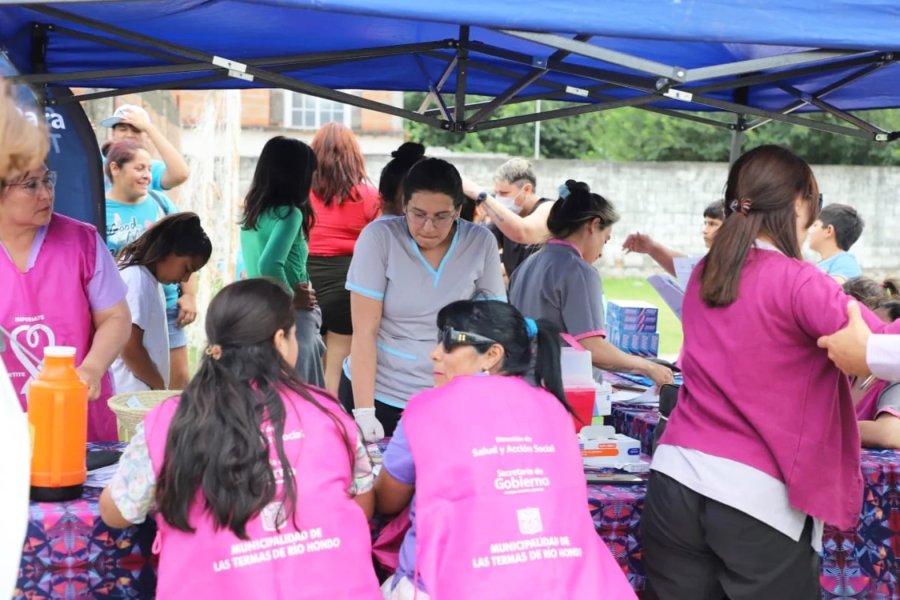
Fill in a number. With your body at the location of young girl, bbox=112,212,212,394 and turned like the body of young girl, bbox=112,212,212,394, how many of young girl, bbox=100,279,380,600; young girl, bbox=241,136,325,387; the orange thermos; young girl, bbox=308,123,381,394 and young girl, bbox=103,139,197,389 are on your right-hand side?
2

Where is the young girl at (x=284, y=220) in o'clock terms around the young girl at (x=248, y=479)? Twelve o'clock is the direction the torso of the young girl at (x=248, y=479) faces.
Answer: the young girl at (x=284, y=220) is roughly at 12 o'clock from the young girl at (x=248, y=479).

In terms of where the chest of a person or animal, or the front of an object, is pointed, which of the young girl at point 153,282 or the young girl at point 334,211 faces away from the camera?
the young girl at point 334,211

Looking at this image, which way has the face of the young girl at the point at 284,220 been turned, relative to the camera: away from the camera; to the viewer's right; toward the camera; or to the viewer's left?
away from the camera

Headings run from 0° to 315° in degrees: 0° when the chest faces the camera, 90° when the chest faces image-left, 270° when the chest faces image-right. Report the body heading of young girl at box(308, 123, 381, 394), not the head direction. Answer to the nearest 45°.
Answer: approximately 180°

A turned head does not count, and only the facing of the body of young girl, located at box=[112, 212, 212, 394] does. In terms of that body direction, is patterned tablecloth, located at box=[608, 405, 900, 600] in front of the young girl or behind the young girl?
in front

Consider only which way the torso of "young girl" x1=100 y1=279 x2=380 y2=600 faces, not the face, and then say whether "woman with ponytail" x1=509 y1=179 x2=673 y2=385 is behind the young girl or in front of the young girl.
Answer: in front

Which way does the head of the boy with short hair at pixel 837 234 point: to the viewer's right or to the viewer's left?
to the viewer's left

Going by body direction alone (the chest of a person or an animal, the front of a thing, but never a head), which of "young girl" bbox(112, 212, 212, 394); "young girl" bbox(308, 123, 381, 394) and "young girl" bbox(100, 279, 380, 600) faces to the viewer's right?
"young girl" bbox(112, 212, 212, 394)

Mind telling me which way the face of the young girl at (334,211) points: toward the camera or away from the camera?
away from the camera

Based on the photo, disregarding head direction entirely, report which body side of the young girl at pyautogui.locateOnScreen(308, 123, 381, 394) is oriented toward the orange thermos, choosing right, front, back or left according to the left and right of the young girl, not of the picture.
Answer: back
